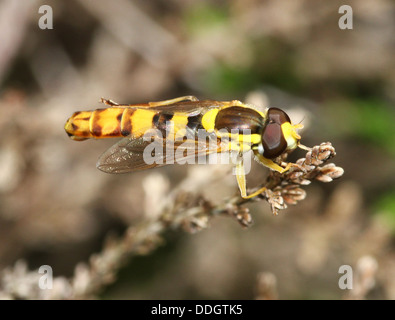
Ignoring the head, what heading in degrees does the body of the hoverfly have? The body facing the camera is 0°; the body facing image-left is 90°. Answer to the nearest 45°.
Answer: approximately 270°

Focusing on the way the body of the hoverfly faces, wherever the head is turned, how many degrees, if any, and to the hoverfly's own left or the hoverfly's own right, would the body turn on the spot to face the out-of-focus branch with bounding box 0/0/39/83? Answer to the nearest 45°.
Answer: approximately 135° to the hoverfly's own left
